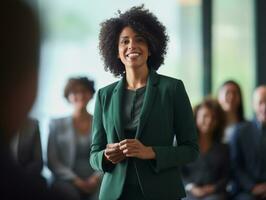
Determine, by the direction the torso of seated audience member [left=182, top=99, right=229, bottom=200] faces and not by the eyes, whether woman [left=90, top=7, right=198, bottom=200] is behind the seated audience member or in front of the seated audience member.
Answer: in front

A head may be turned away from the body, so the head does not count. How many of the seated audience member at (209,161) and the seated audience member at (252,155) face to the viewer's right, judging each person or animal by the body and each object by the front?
0

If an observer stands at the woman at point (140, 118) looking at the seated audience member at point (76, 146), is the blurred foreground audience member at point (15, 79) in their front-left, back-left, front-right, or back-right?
back-left

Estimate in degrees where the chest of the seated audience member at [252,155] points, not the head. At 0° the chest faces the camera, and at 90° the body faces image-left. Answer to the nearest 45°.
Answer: approximately 0°

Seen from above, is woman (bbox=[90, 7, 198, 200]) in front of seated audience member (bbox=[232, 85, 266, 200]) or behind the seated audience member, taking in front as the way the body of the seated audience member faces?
in front

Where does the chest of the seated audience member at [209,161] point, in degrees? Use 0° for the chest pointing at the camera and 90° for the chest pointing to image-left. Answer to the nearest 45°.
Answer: approximately 45°

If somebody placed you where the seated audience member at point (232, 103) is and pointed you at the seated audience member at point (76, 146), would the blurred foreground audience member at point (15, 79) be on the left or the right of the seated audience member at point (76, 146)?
left
